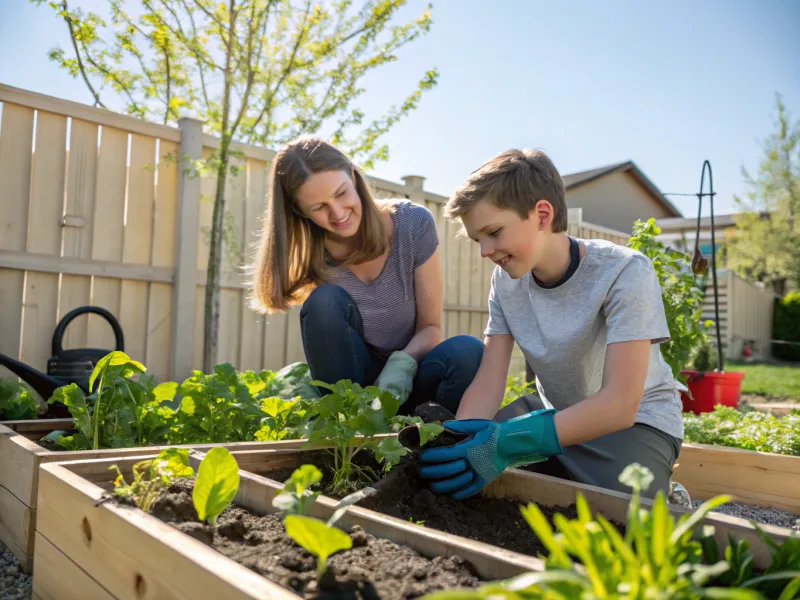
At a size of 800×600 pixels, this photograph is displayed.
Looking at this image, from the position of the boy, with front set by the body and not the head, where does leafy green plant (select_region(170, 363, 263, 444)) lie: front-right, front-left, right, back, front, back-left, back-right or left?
front-right

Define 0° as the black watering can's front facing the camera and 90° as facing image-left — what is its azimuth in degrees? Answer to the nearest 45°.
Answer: approximately 90°

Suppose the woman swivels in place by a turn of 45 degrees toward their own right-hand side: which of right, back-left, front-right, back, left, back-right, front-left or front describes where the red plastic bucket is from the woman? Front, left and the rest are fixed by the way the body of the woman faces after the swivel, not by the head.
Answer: back

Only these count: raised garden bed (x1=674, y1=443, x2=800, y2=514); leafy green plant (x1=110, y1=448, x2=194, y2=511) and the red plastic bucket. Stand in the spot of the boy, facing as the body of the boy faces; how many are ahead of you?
1

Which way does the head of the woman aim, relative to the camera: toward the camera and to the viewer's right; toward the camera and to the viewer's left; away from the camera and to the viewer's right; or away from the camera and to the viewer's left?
toward the camera and to the viewer's right

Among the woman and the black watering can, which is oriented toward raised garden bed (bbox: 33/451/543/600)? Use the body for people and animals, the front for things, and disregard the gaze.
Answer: the woman

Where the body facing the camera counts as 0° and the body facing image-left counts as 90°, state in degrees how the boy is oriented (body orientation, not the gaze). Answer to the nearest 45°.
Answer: approximately 45°

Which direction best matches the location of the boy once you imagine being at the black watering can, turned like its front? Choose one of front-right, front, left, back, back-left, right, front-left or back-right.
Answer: back-left

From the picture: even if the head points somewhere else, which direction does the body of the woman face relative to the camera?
toward the camera

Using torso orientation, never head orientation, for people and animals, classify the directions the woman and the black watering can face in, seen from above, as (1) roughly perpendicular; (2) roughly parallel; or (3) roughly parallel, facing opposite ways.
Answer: roughly perpendicular

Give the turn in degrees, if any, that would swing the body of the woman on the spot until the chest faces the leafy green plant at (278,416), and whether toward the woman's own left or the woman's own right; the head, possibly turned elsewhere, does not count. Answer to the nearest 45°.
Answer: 0° — they already face it

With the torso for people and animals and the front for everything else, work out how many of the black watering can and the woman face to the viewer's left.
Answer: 1

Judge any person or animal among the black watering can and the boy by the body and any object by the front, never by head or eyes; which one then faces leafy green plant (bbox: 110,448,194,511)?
the boy

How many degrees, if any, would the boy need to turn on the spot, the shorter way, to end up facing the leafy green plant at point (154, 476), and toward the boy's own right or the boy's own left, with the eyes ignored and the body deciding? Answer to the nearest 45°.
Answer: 0° — they already face it
